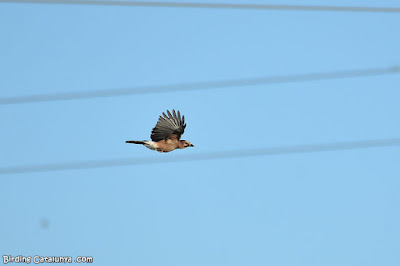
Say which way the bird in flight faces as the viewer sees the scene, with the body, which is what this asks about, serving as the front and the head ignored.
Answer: to the viewer's right
